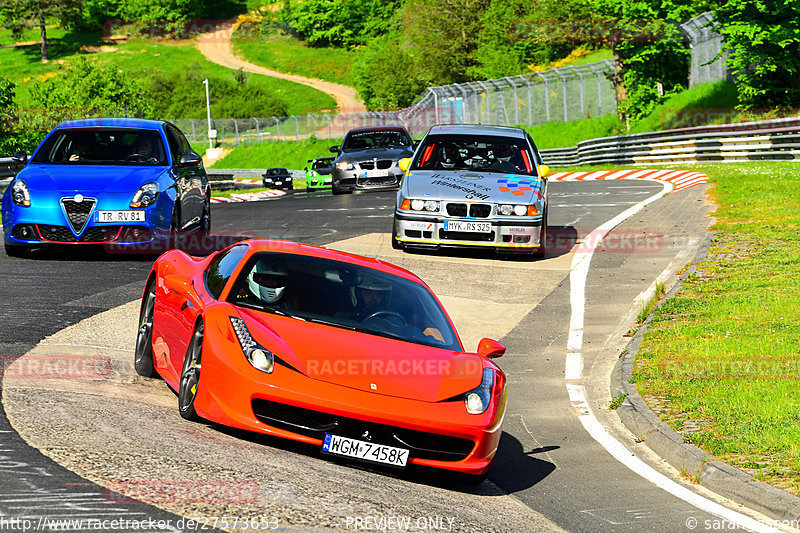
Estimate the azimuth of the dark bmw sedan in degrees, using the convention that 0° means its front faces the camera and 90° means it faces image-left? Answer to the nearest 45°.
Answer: approximately 0°

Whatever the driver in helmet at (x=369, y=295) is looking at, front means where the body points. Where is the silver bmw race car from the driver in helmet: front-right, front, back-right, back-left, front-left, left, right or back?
back-left

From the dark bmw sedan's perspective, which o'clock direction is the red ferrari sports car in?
The red ferrari sports car is roughly at 12 o'clock from the dark bmw sedan.

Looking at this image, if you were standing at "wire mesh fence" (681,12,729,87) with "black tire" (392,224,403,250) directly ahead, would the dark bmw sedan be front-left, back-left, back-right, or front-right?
front-right

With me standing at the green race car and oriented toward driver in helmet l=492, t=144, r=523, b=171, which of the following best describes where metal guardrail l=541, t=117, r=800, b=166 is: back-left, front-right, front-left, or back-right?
front-left

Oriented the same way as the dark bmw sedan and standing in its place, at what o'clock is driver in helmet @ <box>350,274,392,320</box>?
The driver in helmet is roughly at 12 o'clock from the dark bmw sedan.

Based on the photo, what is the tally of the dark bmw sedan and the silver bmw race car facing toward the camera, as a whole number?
2

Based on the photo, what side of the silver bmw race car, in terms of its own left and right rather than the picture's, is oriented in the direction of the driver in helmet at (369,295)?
front

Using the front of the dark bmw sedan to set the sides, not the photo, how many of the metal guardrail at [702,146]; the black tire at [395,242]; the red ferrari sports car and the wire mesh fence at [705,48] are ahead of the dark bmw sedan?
2

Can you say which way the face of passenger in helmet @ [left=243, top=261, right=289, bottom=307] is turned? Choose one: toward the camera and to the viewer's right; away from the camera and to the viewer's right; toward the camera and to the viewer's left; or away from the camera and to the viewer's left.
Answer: toward the camera and to the viewer's right

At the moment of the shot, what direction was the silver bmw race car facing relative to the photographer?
facing the viewer

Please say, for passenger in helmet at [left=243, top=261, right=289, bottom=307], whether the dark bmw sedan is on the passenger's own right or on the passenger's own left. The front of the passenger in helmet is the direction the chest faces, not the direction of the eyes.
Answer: on the passenger's own left

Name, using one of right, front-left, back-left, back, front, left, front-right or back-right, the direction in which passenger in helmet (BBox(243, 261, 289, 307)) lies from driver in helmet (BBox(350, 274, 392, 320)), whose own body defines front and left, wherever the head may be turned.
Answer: back-right

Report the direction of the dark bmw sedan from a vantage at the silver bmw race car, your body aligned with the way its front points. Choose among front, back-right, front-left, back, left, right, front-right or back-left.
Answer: back

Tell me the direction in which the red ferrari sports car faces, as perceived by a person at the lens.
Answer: facing the viewer and to the right of the viewer

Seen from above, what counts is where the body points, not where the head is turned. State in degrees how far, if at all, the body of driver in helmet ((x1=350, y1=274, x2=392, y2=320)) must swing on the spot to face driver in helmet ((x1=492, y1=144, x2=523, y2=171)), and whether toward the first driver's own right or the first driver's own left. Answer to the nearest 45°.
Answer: approximately 135° to the first driver's own left

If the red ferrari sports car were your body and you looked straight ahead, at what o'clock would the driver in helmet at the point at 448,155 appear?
The driver in helmet is roughly at 8 o'clock from the red ferrari sports car.
